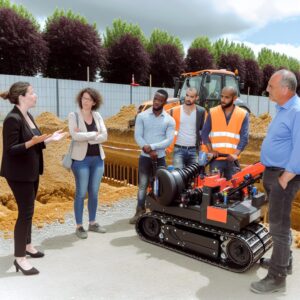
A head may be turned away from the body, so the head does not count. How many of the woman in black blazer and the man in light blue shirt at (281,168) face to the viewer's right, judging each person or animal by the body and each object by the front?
1

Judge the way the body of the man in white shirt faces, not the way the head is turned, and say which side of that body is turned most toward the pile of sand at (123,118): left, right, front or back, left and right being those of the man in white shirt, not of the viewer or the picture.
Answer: back

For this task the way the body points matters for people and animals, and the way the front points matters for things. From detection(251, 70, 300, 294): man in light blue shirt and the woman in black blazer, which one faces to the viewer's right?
the woman in black blazer

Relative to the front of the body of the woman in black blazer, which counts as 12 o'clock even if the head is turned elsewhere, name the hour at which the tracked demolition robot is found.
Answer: The tracked demolition robot is roughly at 12 o'clock from the woman in black blazer.

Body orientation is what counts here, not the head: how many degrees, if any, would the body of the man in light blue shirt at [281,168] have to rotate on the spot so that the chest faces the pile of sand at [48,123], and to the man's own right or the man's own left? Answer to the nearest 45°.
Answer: approximately 45° to the man's own right

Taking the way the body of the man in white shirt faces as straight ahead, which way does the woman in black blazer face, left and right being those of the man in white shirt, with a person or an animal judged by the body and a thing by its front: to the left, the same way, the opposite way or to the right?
to the left

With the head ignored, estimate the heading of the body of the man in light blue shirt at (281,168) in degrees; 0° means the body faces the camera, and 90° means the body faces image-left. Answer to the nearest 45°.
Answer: approximately 90°

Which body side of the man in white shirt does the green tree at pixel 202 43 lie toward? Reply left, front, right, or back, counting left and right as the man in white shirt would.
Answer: back

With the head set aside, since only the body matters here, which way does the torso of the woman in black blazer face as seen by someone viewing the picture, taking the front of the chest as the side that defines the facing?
to the viewer's right

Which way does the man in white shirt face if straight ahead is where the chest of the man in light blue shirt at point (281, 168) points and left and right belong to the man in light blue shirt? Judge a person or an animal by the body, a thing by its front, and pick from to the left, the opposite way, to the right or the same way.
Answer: to the left
